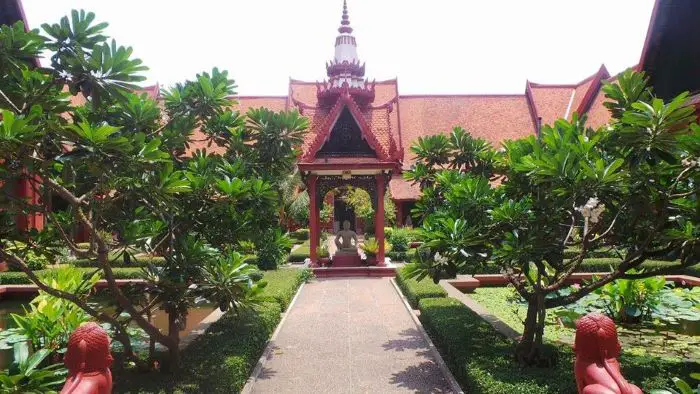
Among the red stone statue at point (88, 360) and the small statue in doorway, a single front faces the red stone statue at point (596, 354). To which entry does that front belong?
the small statue in doorway

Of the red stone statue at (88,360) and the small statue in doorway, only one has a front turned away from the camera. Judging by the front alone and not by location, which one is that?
the red stone statue

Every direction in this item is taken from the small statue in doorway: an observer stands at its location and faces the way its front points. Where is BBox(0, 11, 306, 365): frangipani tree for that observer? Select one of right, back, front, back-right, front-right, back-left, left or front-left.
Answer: front

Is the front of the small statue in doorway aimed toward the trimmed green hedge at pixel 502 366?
yes

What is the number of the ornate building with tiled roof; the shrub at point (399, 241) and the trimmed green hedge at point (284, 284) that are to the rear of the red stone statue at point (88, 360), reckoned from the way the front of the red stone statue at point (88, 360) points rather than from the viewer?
0

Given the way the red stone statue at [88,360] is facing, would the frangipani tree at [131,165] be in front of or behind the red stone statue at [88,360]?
in front

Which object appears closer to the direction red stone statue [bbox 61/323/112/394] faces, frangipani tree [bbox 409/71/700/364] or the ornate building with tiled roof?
the ornate building with tiled roof

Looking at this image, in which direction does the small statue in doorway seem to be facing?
toward the camera

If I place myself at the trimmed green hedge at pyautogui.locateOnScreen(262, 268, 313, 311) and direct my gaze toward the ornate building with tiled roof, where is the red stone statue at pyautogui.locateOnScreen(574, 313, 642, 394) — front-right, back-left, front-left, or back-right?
back-right

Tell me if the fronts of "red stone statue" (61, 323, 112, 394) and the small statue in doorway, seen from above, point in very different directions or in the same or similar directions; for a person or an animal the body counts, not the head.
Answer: very different directions

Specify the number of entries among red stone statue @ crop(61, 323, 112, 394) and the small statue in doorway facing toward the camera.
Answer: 1

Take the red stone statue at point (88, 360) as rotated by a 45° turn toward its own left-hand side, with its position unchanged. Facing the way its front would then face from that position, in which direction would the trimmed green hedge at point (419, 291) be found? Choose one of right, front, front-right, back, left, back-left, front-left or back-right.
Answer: right

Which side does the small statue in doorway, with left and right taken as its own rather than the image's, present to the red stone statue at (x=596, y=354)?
front

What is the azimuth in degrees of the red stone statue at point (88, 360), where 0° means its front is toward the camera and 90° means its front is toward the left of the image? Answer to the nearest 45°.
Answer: approximately 180°
